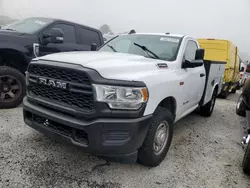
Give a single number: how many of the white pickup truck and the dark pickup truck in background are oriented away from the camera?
0

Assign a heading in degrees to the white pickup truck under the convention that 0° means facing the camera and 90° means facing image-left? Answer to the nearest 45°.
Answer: approximately 45°

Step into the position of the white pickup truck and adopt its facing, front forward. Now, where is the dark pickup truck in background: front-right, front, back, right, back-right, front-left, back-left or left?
right
